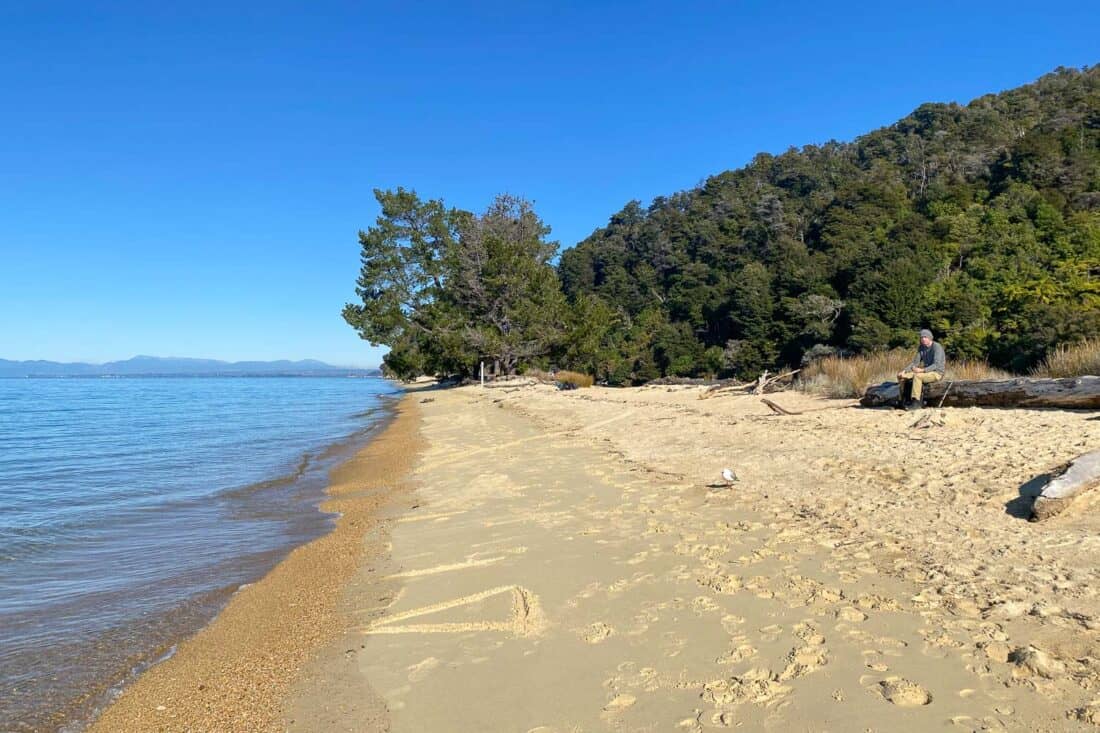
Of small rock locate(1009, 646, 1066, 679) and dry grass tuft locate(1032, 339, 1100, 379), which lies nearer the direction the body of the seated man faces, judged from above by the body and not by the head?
the small rock

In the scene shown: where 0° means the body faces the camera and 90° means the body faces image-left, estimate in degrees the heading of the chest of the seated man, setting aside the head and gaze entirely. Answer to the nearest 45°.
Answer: approximately 45°

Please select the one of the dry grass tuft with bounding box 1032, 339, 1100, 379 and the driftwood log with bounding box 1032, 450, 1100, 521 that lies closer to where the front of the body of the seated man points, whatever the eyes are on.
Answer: the driftwood log

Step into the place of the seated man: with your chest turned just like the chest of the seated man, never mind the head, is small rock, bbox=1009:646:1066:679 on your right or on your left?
on your left

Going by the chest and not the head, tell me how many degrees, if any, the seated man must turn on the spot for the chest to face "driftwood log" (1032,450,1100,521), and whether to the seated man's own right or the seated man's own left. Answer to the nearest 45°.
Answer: approximately 45° to the seated man's own left

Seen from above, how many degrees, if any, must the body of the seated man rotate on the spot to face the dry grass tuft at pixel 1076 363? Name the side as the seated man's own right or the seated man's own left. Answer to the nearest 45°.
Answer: approximately 180°

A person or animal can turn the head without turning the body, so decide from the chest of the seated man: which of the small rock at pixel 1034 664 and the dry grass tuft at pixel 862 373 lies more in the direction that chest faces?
the small rock
